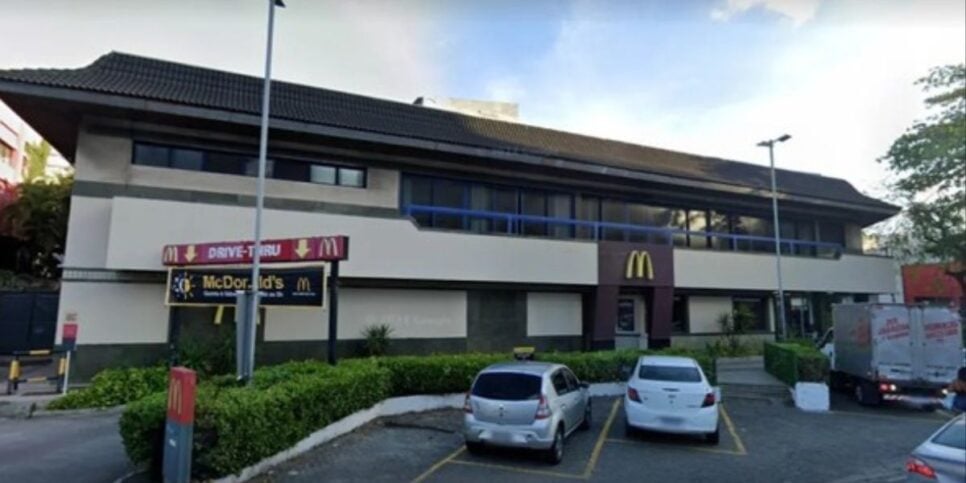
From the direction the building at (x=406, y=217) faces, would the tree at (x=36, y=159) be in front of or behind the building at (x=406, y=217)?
behind

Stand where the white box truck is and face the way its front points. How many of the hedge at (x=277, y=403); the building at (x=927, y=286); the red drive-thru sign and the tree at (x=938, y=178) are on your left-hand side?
2

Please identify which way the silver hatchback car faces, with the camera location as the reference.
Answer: facing away from the viewer and to the right of the viewer

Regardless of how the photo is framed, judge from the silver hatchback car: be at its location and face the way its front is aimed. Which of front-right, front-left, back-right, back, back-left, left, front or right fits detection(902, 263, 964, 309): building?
front

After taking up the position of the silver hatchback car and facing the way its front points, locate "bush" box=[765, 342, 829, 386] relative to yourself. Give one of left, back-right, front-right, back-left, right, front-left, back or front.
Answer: front

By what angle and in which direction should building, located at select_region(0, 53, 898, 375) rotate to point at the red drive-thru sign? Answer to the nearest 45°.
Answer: approximately 90° to its right

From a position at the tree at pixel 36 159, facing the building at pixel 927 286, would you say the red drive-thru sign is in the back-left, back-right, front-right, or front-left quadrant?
front-right

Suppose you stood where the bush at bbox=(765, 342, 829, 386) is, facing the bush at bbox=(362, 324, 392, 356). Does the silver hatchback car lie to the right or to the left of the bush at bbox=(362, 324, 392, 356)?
left

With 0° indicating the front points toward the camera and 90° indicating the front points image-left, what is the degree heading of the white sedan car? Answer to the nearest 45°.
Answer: approximately 180°

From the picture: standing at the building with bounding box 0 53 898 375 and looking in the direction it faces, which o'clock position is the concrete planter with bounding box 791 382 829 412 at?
The concrete planter is roughly at 11 o'clock from the building.

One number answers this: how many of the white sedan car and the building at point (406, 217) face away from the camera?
1

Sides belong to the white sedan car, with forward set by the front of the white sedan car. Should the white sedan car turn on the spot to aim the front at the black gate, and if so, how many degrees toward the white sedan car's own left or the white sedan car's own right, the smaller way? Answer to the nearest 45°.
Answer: approximately 90° to the white sedan car's own left

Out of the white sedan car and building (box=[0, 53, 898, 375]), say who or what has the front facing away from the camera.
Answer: the white sedan car

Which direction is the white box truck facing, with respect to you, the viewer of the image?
facing away from the viewer and to the left of the viewer

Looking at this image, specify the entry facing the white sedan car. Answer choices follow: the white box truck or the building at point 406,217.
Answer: the building
